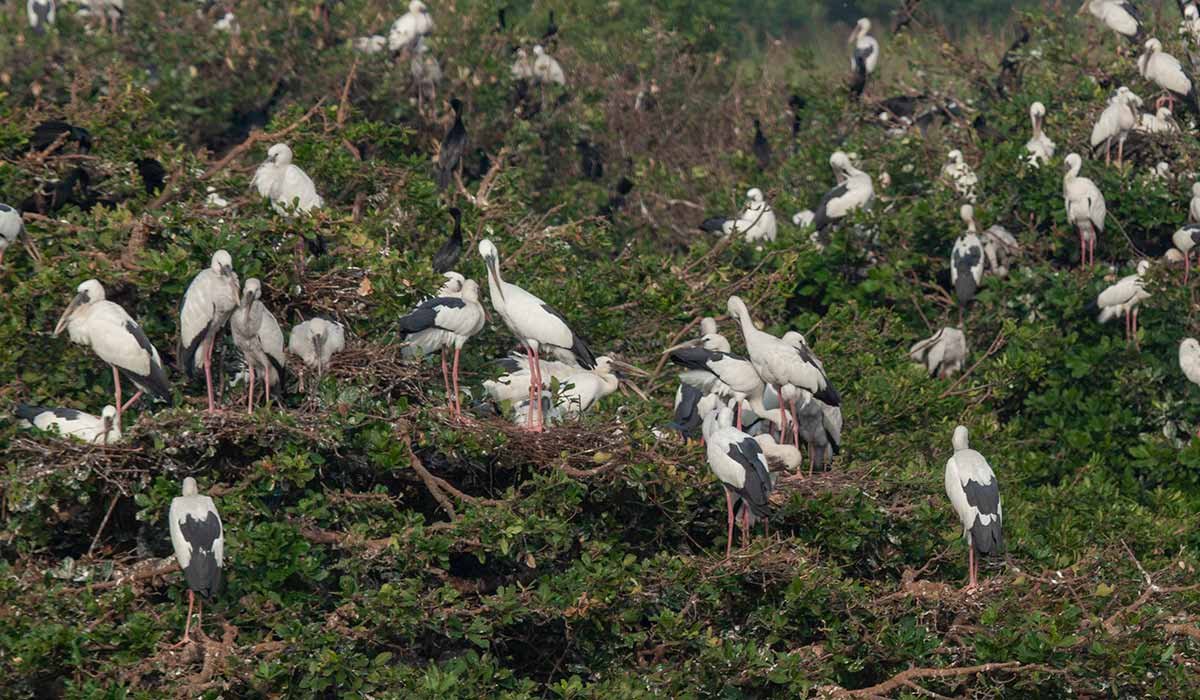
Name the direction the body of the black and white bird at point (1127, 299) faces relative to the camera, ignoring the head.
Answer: to the viewer's right

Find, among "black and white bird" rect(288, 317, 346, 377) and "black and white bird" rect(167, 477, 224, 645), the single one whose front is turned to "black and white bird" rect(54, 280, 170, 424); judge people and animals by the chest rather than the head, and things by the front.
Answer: "black and white bird" rect(167, 477, 224, 645)

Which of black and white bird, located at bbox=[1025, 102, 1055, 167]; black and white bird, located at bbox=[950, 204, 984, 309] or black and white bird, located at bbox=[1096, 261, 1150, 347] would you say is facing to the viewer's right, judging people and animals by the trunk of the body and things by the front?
black and white bird, located at bbox=[1096, 261, 1150, 347]

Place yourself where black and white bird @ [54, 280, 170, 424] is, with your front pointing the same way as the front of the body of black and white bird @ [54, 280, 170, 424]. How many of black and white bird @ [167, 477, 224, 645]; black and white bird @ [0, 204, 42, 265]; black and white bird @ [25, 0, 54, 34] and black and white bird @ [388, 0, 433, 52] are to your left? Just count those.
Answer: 1

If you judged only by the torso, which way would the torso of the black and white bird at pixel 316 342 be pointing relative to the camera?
toward the camera

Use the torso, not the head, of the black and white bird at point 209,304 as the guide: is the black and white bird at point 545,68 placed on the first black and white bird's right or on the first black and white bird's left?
on the first black and white bird's left

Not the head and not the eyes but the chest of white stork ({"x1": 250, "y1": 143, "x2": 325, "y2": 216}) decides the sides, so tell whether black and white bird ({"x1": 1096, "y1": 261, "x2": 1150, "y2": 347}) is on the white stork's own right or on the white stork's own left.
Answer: on the white stork's own left

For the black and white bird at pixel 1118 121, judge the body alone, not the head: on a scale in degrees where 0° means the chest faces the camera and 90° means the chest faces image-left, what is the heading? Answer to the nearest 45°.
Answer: approximately 315°

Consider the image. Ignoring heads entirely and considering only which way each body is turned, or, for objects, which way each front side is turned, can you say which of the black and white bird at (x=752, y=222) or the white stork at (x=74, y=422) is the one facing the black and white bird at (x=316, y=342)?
the white stork

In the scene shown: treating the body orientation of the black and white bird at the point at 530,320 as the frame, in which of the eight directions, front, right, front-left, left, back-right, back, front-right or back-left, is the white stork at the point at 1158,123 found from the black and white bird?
back-right

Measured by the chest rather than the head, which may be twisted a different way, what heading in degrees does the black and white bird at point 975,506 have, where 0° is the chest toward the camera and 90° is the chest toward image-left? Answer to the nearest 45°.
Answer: approximately 135°

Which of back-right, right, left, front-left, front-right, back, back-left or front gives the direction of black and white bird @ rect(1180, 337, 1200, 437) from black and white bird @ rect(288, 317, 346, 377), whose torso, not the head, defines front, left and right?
left

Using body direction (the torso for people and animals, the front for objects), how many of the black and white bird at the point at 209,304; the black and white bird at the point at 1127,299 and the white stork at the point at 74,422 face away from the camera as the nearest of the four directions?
0

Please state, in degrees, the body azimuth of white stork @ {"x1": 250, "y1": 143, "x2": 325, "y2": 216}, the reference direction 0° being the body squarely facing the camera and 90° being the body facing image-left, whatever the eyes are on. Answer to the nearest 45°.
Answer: approximately 45°

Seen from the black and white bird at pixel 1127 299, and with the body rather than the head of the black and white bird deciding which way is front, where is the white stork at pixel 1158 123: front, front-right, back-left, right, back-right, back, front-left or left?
left

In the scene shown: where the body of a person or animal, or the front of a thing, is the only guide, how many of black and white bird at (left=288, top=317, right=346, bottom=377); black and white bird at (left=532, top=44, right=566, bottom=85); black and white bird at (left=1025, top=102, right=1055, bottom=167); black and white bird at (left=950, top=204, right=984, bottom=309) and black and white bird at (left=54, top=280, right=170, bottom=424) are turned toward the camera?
2

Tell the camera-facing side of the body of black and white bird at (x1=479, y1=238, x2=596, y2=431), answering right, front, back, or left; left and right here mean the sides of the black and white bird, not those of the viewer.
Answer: left
